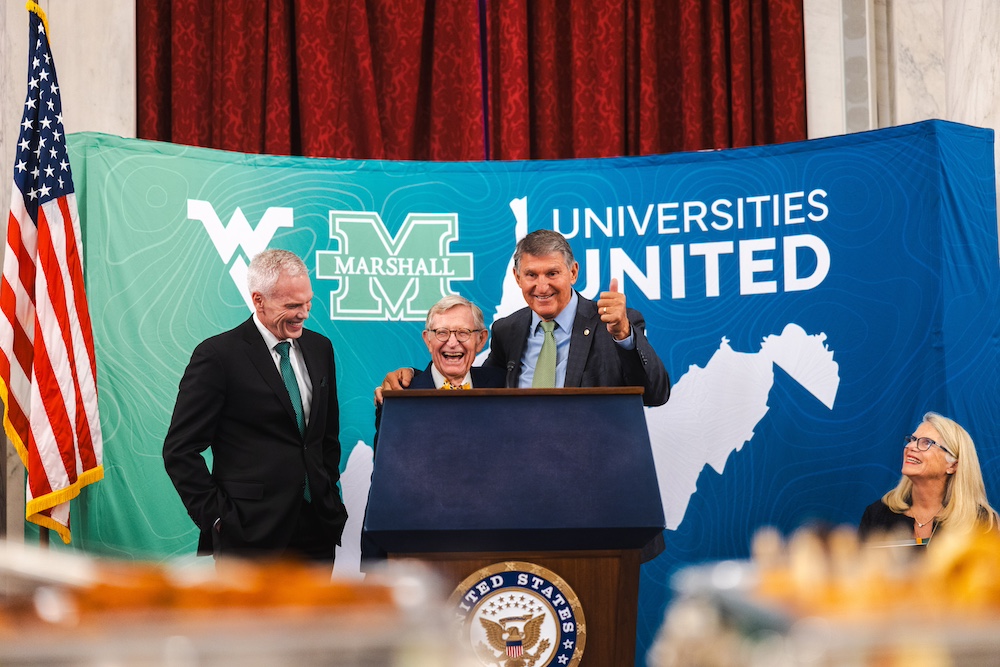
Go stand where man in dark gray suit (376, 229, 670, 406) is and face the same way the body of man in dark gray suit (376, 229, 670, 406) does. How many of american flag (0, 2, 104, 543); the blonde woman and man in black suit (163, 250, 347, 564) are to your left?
1

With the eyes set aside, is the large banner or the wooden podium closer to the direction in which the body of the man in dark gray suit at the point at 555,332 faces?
the wooden podium

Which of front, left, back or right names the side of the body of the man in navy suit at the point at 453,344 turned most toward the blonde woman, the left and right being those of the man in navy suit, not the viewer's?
left

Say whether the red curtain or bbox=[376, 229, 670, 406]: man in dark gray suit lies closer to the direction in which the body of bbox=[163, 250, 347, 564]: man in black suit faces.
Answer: the man in dark gray suit

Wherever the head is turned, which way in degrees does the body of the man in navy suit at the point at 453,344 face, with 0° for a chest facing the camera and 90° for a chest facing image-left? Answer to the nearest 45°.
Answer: approximately 0°

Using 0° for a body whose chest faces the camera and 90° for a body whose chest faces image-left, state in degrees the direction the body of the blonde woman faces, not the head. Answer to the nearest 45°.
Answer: approximately 45°

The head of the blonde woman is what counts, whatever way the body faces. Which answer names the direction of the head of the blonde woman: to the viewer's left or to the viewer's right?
to the viewer's left

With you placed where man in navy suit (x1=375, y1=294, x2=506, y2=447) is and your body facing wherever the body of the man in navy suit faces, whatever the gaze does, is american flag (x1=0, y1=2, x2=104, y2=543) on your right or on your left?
on your right

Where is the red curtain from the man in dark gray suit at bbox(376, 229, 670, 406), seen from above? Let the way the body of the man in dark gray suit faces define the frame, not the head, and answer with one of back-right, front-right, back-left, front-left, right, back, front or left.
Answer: back

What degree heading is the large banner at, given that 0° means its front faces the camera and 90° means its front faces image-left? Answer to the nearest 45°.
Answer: approximately 0°
